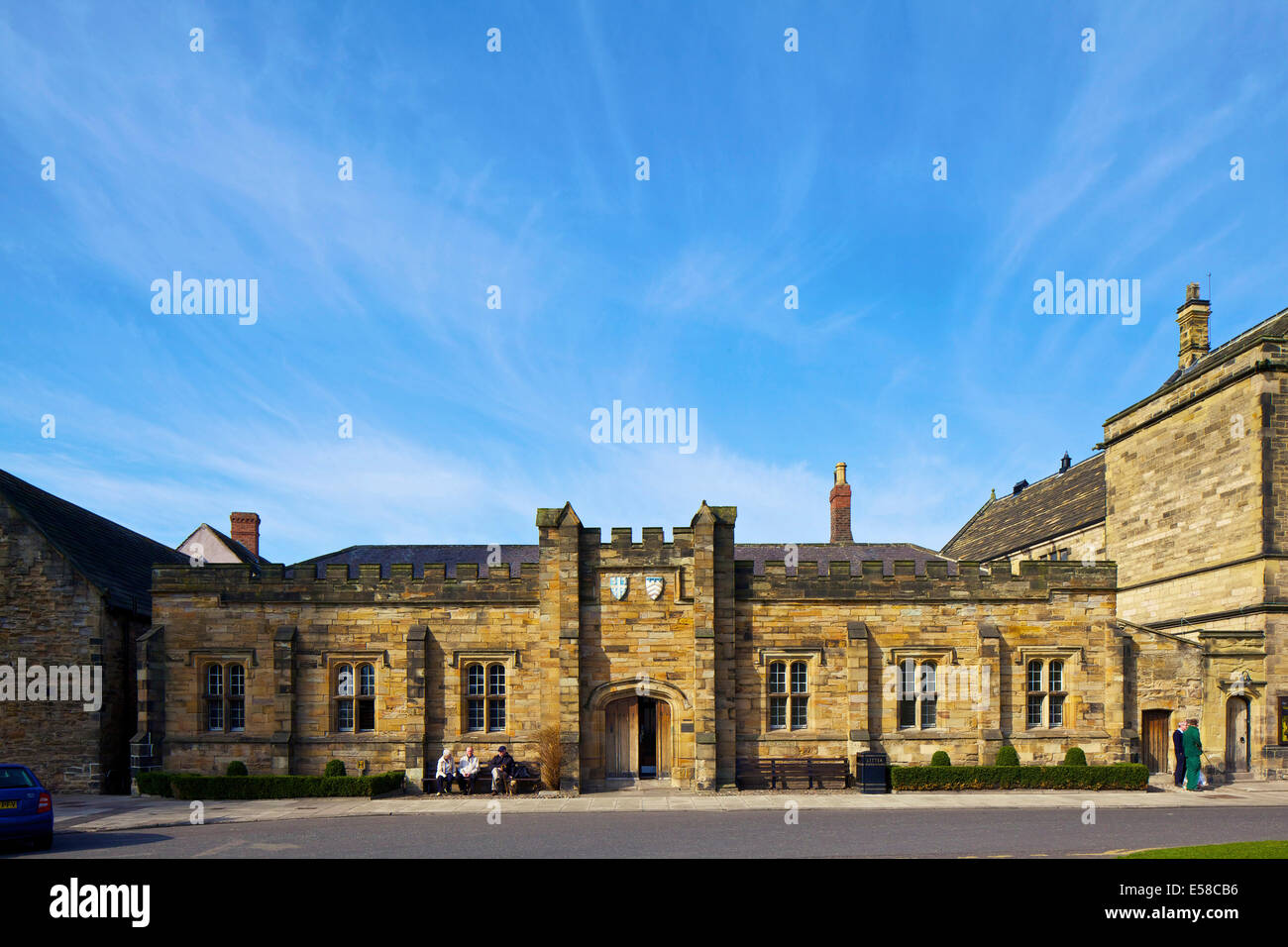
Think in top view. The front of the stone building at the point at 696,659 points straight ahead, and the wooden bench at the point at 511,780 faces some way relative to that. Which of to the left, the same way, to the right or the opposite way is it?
the same way

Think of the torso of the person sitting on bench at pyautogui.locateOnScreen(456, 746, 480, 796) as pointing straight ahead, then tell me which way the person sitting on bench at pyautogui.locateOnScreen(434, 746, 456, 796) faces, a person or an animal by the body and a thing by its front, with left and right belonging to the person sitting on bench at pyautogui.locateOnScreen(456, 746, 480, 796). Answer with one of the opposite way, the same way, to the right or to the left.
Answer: the same way

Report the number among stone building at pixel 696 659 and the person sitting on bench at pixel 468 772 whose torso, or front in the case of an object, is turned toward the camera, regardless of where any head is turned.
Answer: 2

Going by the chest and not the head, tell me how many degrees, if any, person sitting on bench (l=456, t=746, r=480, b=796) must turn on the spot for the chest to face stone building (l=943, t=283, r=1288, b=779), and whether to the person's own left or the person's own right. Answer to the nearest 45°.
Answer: approximately 90° to the person's own left

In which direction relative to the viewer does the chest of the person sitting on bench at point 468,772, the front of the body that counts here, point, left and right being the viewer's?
facing the viewer

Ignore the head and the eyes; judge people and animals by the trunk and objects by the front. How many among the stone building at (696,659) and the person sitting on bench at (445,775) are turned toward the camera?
2

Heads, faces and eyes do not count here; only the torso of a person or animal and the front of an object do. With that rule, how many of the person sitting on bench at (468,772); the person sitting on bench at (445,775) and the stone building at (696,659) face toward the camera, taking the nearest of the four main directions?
3

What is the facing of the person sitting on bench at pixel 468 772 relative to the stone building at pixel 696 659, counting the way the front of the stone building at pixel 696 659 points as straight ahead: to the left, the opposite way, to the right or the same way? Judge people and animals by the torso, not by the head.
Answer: the same way

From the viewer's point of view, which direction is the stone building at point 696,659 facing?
toward the camera

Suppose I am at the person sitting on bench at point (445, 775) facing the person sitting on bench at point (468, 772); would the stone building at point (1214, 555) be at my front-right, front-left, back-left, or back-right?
front-left

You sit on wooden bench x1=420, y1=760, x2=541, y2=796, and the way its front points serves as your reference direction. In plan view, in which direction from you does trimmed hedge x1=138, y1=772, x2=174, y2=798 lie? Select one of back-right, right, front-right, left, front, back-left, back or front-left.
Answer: right
